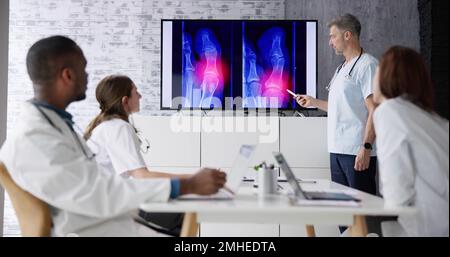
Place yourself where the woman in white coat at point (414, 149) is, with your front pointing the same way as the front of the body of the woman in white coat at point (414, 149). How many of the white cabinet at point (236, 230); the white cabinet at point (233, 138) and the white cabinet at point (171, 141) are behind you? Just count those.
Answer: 0

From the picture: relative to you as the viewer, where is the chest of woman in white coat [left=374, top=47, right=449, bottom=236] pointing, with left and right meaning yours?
facing away from the viewer and to the left of the viewer

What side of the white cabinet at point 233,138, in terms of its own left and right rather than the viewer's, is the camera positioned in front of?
front

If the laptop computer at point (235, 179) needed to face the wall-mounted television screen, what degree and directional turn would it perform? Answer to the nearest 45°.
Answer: approximately 90° to its right

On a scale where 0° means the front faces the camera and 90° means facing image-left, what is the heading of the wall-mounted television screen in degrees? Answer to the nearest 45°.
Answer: approximately 0°

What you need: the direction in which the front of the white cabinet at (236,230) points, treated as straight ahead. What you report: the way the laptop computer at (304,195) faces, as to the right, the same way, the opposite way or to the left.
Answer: to the left

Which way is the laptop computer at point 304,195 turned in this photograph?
to the viewer's right

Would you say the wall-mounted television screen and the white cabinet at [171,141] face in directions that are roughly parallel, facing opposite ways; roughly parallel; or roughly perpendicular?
roughly parallel

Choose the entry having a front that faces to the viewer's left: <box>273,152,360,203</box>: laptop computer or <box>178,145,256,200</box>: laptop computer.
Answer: <box>178,145,256,200</box>: laptop computer

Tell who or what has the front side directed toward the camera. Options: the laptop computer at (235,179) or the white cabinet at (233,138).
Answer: the white cabinet

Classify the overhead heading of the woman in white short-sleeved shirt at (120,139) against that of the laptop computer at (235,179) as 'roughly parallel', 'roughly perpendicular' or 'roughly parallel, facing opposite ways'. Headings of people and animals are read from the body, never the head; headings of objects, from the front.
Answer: roughly parallel, facing opposite ways

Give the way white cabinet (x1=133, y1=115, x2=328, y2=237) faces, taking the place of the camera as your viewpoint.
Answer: facing the viewer

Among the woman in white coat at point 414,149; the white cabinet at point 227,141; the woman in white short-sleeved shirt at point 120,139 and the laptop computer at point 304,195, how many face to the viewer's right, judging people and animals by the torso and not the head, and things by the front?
2
